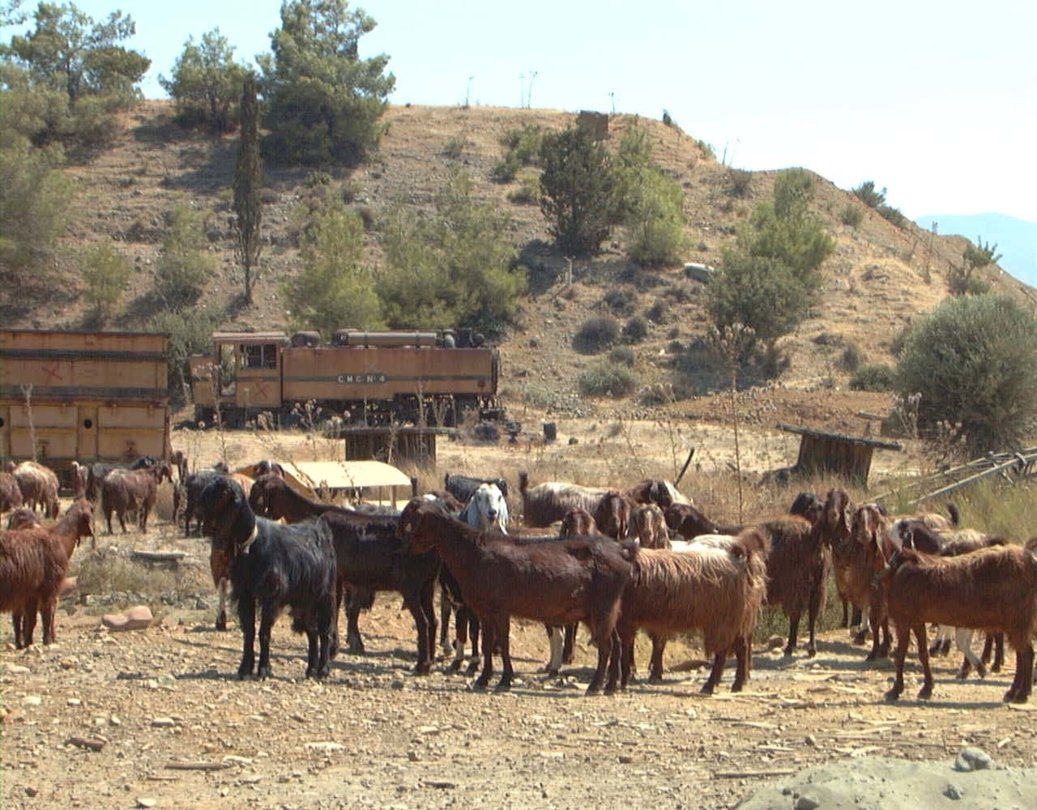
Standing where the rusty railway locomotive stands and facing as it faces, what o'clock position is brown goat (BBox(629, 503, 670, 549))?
The brown goat is roughly at 3 o'clock from the rusty railway locomotive.

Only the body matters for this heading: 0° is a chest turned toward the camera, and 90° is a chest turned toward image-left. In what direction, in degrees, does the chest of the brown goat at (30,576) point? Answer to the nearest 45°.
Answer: approximately 270°

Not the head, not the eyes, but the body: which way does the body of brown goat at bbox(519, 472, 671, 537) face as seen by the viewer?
to the viewer's right

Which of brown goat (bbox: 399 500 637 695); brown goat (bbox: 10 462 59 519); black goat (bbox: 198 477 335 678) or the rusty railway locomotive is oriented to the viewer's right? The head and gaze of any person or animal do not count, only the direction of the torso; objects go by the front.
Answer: the rusty railway locomotive

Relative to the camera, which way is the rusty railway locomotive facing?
to the viewer's right

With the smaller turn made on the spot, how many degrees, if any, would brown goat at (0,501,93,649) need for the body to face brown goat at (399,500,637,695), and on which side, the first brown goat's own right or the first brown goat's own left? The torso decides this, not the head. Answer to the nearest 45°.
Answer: approximately 45° to the first brown goat's own right

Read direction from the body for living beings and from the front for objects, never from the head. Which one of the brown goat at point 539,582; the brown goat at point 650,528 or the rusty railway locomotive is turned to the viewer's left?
the brown goat at point 539,582

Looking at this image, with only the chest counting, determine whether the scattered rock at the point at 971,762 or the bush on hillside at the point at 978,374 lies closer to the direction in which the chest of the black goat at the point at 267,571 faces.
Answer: the scattered rock

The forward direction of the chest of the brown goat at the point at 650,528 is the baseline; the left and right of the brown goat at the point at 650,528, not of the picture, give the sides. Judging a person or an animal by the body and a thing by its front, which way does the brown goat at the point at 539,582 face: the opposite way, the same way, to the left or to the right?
to the right
